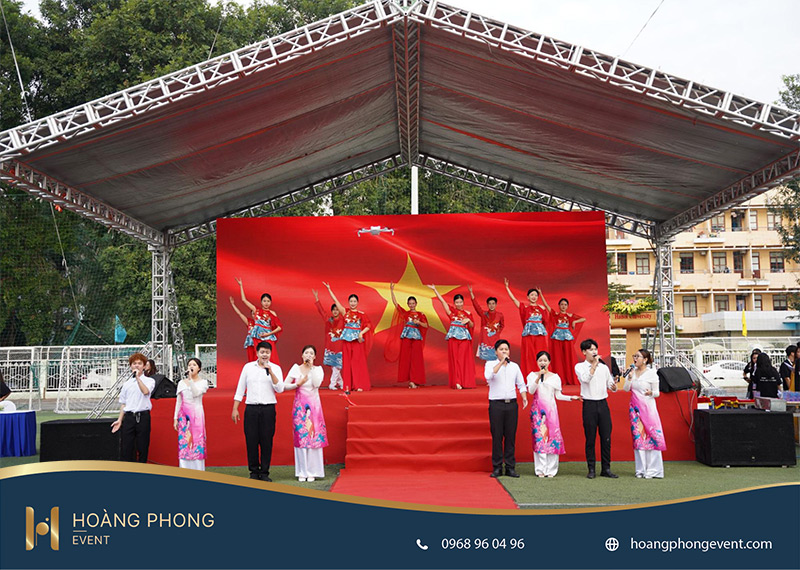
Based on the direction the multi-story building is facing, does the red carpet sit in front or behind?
in front

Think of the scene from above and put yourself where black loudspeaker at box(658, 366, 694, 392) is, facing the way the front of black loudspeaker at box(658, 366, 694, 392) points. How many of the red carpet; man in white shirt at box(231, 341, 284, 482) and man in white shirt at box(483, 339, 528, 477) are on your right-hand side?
3

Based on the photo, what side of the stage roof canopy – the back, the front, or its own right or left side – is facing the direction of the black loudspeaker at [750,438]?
left

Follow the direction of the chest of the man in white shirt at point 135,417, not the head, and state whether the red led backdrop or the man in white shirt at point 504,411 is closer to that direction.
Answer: the man in white shirt

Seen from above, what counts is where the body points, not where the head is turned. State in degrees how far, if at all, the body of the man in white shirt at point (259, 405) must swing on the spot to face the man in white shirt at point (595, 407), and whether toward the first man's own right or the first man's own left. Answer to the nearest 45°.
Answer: approximately 90° to the first man's own left

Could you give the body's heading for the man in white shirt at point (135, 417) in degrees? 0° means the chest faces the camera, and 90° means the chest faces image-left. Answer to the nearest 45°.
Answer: approximately 0°

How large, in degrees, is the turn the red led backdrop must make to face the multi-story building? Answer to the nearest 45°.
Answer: approximately 135° to its left

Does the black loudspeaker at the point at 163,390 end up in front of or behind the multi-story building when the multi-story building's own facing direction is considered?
in front
